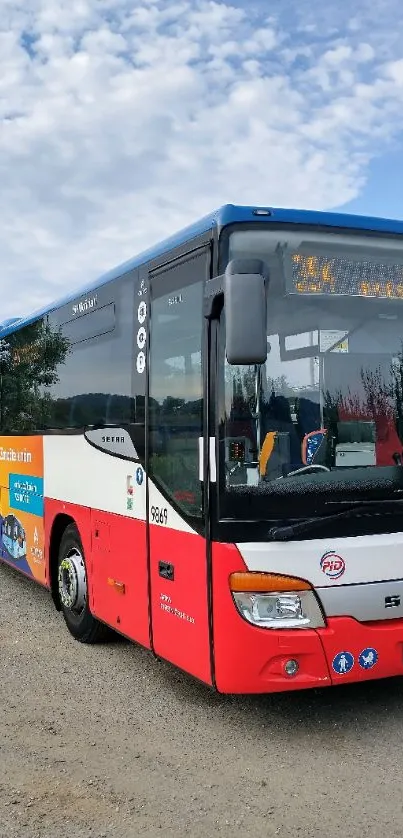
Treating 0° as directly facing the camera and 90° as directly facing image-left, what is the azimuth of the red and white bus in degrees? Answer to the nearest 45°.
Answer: approximately 315°
